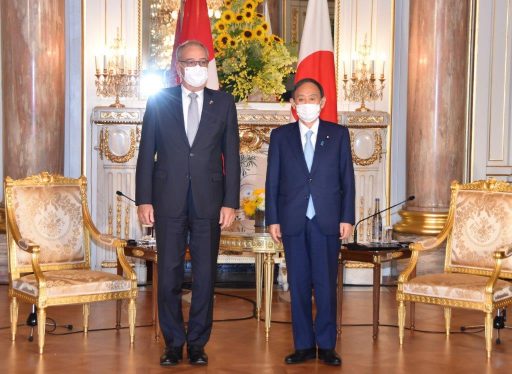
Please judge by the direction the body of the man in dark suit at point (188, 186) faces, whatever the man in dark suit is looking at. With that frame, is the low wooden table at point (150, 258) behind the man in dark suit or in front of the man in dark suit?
behind

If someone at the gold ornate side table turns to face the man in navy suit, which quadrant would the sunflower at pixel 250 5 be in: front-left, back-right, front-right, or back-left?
back-left

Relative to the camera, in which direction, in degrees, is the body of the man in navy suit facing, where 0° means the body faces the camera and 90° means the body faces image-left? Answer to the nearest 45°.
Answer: approximately 0°

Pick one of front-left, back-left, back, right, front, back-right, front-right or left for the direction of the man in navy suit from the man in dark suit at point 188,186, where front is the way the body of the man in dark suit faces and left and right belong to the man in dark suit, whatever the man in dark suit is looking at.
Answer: left

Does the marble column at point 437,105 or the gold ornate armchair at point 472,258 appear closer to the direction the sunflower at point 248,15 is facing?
the gold ornate armchair

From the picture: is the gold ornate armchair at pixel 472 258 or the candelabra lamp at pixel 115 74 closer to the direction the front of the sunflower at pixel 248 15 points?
the gold ornate armchair

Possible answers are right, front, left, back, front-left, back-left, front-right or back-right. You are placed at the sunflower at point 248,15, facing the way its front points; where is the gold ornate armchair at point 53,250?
front-right

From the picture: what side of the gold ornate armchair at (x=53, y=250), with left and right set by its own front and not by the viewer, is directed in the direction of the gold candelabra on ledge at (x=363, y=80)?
left

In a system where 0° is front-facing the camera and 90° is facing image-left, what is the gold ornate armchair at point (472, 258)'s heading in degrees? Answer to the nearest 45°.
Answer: approximately 45°

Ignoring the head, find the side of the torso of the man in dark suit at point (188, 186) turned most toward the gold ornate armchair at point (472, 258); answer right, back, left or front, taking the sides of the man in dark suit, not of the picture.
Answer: left
